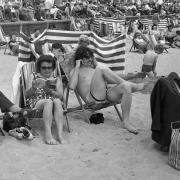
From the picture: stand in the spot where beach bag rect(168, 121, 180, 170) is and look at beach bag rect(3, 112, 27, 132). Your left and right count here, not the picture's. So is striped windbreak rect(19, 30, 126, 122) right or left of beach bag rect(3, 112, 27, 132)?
right

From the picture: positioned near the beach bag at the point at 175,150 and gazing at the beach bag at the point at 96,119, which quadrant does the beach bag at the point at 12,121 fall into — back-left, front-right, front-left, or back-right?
front-left

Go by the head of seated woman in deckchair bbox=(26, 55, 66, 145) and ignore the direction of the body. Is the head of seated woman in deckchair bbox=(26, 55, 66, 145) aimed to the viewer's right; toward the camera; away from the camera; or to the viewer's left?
toward the camera
